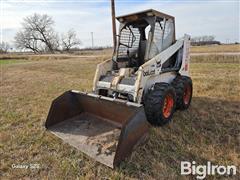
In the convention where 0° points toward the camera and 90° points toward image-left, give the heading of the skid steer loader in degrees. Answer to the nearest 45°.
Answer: approximately 45°
